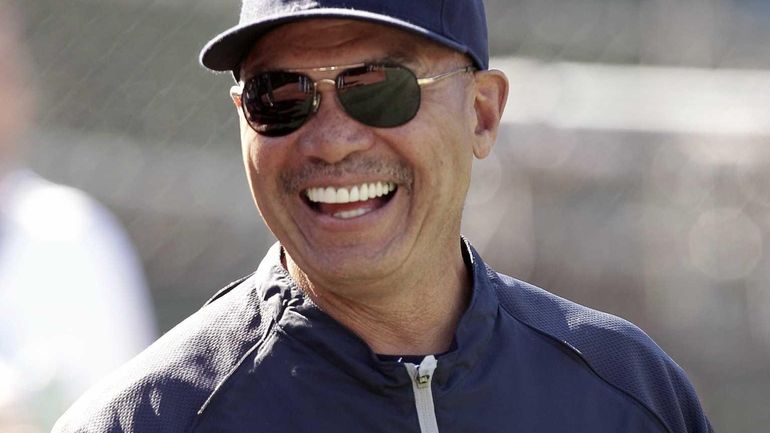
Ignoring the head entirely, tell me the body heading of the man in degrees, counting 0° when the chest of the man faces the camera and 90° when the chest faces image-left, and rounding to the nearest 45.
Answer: approximately 0°

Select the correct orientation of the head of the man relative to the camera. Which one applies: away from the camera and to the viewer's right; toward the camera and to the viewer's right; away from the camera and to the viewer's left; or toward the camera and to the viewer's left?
toward the camera and to the viewer's left

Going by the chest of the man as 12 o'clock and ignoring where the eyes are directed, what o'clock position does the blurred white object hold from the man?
The blurred white object is roughly at 4 o'clock from the man.
